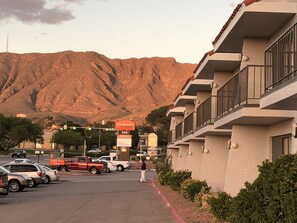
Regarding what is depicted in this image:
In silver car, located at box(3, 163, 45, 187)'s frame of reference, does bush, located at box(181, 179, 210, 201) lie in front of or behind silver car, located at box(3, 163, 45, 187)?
behind

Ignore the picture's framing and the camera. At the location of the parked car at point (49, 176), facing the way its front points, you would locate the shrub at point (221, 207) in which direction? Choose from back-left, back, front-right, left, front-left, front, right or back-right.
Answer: back-left

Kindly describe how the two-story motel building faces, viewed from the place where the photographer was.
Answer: facing to the left of the viewer

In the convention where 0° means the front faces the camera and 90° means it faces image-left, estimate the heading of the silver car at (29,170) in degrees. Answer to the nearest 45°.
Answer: approximately 135°

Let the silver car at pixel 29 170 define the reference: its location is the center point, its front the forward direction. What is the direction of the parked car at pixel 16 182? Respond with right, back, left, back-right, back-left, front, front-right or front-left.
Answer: back-left

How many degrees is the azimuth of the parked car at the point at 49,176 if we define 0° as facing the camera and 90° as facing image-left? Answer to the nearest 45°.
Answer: approximately 135°

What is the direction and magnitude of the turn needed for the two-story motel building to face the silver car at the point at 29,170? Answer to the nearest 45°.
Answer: approximately 45° to its right

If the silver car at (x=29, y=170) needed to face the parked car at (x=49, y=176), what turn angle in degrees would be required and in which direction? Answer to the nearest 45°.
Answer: approximately 45° to its right
